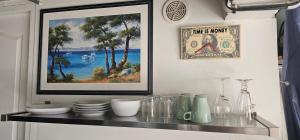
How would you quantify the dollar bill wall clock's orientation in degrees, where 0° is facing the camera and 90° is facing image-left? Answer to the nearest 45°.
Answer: approximately 0°

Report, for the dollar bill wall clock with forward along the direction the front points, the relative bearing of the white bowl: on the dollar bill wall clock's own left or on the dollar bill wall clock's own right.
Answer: on the dollar bill wall clock's own right

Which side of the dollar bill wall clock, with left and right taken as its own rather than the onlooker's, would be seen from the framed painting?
right
